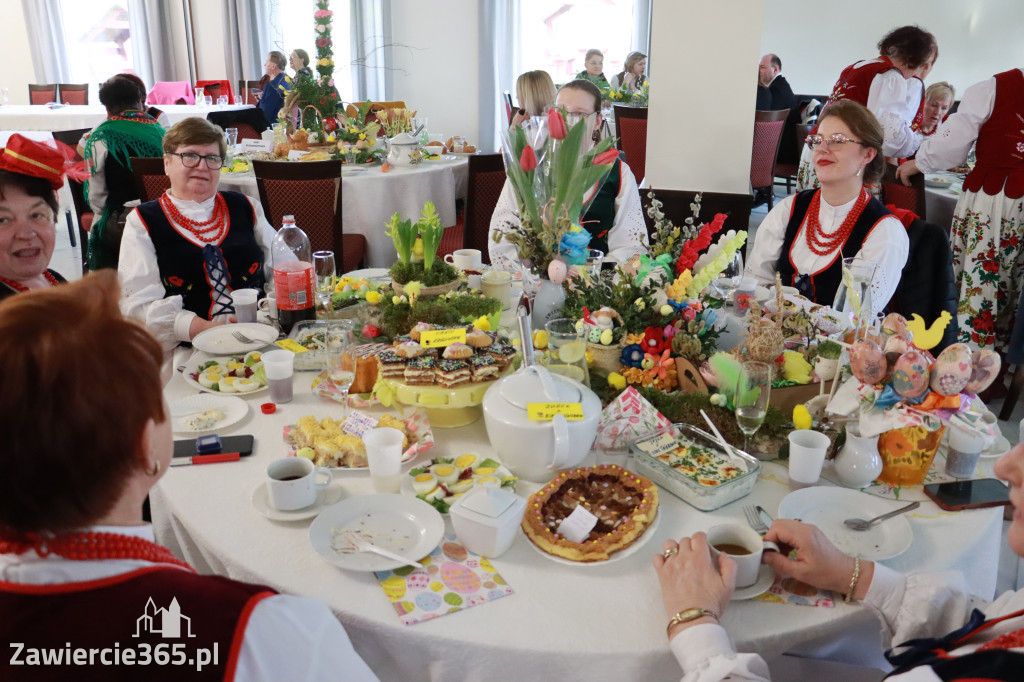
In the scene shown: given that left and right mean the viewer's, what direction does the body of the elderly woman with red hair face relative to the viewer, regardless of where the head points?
facing away from the viewer and to the right of the viewer

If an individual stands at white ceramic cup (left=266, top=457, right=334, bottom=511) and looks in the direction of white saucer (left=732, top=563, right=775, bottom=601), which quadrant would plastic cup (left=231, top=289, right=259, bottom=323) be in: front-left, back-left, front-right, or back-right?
back-left

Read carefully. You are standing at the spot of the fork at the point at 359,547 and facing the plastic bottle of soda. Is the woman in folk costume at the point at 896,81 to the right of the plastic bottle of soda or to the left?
right

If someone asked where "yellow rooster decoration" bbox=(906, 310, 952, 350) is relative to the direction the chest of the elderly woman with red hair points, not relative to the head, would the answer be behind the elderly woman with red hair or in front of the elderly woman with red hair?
in front

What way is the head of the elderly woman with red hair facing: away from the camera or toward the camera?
away from the camera

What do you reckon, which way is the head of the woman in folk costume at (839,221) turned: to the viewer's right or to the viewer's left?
to the viewer's left

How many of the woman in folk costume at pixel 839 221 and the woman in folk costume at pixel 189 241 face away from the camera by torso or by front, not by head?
0

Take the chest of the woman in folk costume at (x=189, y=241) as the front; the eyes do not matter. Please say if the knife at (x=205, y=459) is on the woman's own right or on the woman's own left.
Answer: on the woman's own right

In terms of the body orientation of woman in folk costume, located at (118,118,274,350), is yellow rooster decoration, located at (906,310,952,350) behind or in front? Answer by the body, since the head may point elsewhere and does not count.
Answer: in front

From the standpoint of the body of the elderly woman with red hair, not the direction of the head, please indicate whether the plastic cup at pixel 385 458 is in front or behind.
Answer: in front

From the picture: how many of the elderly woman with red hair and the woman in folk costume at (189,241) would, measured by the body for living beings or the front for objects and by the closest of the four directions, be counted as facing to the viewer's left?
0
